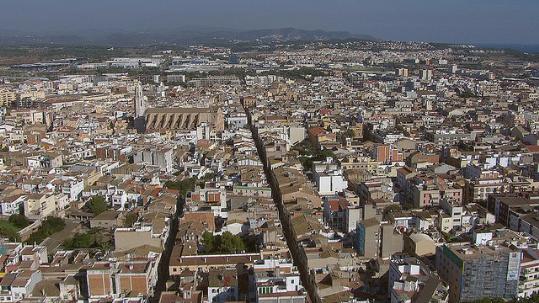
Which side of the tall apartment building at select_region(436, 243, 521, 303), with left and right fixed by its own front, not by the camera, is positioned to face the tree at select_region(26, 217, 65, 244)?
right

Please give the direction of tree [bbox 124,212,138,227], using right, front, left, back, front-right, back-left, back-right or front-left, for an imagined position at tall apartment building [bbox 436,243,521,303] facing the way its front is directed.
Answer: right

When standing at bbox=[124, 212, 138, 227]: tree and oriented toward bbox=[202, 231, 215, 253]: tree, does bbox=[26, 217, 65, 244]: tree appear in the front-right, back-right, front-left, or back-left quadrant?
back-right

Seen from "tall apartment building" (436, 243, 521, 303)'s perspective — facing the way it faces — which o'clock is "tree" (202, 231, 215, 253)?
The tree is roughly at 3 o'clock from the tall apartment building.

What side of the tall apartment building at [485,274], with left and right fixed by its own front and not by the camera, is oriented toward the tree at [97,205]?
right

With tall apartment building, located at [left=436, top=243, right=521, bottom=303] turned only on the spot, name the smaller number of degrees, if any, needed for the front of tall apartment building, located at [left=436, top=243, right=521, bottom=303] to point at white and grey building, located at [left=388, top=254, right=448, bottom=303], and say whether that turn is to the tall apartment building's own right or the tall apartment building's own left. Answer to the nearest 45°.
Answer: approximately 45° to the tall apartment building's own right

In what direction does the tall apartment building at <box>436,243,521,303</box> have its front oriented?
toward the camera

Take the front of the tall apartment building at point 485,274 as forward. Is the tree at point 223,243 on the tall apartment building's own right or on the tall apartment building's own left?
on the tall apartment building's own right

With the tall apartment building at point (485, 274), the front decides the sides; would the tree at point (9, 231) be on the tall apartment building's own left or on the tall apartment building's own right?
on the tall apartment building's own right
